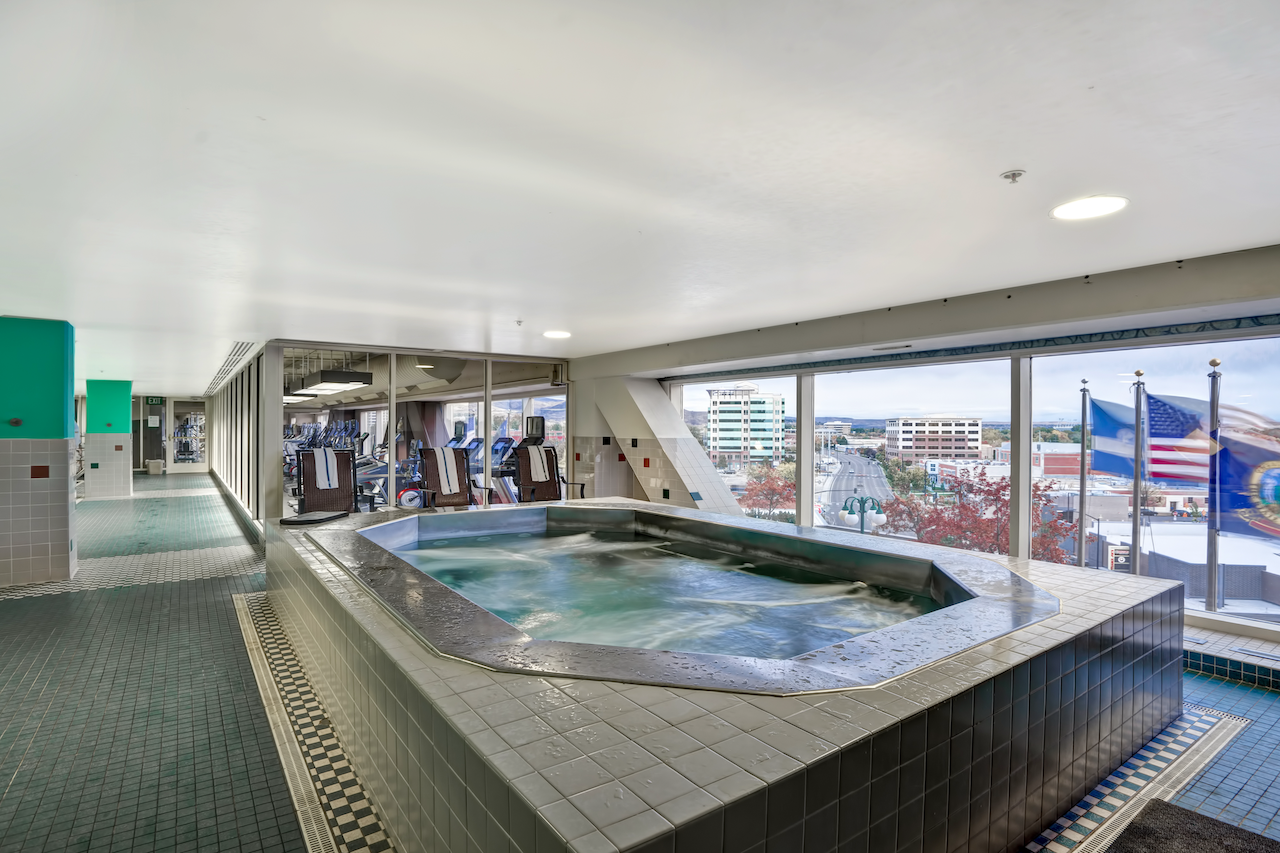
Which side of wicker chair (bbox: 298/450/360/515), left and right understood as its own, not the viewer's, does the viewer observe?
back

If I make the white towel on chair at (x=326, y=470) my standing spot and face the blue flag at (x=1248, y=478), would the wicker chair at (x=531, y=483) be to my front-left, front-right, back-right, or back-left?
front-left
